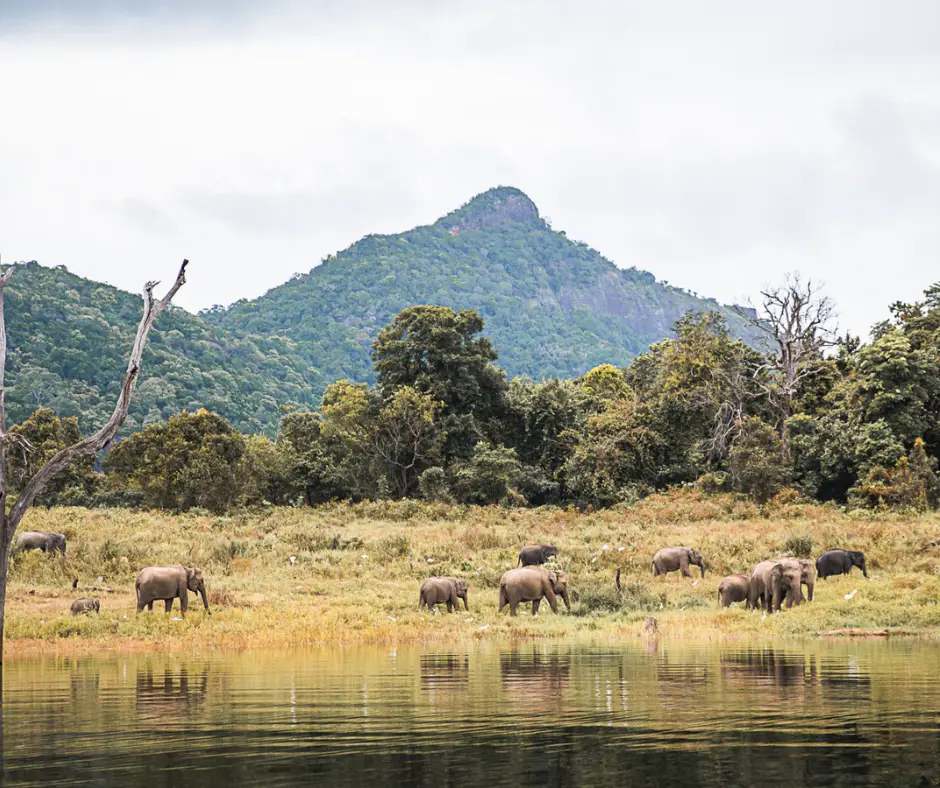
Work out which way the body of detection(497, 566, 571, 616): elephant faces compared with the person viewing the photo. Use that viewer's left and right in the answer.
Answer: facing to the right of the viewer

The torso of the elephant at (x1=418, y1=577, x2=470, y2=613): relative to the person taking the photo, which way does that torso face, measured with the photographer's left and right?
facing to the right of the viewer

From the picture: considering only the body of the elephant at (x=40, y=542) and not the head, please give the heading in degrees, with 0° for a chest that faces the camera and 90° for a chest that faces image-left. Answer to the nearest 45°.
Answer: approximately 270°

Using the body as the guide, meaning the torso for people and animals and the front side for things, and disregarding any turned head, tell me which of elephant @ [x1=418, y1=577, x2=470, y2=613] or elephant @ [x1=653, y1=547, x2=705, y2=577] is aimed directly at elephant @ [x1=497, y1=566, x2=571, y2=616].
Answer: elephant @ [x1=418, y1=577, x2=470, y2=613]

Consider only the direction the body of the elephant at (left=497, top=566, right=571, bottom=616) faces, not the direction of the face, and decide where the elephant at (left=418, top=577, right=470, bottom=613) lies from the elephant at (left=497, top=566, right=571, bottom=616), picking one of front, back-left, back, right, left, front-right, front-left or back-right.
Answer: back

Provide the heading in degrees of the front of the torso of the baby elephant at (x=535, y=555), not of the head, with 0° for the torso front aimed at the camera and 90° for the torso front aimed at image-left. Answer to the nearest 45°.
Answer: approximately 270°

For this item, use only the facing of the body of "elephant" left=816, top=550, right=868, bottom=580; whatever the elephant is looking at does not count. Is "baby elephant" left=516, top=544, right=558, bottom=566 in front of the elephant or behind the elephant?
behind

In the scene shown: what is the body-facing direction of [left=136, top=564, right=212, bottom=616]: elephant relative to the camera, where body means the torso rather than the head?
to the viewer's right

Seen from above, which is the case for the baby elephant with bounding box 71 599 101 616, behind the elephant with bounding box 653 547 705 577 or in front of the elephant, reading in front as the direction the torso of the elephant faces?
behind

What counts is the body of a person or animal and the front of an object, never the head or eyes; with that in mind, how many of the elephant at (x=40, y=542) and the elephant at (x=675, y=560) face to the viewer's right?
2
